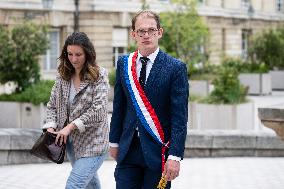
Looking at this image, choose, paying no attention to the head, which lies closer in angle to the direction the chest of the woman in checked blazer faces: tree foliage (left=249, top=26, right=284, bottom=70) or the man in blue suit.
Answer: the man in blue suit

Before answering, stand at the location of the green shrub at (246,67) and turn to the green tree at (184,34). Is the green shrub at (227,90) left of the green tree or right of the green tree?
left

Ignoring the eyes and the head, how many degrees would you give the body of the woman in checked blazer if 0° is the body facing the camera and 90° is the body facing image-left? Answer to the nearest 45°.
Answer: approximately 45°

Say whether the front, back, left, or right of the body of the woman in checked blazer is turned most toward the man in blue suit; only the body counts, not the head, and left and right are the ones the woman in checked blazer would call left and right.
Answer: left

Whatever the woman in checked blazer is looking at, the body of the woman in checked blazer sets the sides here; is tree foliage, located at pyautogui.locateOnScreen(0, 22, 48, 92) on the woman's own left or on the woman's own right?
on the woman's own right

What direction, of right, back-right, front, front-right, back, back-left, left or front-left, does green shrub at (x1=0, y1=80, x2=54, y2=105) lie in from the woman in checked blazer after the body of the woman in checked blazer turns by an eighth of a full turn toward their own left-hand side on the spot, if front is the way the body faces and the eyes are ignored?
back

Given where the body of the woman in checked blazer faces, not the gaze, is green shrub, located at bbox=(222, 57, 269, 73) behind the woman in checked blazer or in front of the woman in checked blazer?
behind
